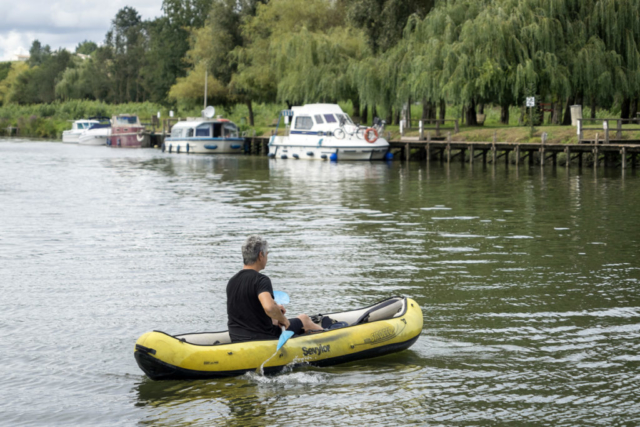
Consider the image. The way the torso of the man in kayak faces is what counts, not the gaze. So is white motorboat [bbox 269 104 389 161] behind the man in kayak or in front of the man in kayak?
in front

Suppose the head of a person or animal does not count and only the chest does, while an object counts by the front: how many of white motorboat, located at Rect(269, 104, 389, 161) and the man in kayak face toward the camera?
0

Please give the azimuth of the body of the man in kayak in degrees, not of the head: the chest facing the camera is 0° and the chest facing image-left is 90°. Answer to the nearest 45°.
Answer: approximately 225°

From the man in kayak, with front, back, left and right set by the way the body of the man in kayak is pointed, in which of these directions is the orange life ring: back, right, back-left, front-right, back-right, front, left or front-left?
front-left

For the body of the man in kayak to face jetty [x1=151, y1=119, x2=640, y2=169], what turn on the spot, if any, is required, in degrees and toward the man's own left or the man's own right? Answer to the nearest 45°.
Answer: approximately 45° to the man's own left

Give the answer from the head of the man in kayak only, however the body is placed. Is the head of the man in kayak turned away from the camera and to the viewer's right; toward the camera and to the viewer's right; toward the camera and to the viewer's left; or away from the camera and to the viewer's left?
away from the camera and to the viewer's right
